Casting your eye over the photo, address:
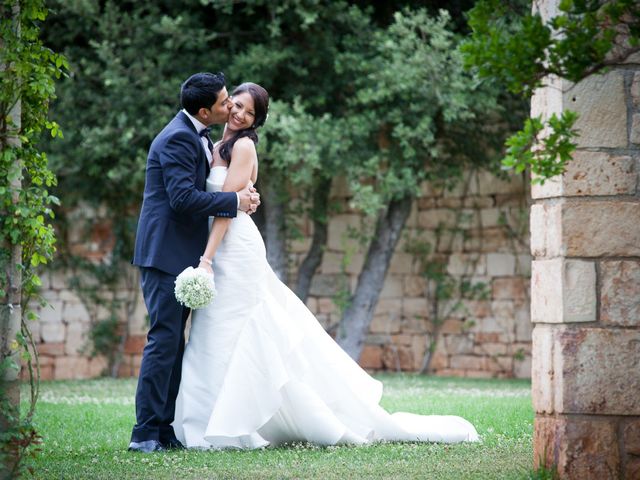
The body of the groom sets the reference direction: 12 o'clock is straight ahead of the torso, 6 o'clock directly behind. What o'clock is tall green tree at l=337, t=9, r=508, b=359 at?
The tall green tree is roughly at 10 o'clock from the groom.

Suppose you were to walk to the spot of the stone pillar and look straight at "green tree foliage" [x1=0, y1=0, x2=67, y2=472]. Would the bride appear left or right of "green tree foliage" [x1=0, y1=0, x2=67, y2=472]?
right

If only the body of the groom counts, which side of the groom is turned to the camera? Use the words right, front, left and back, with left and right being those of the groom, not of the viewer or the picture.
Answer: right

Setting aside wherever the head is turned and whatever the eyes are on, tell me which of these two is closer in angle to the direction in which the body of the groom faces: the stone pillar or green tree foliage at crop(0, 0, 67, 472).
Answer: the stone pillar

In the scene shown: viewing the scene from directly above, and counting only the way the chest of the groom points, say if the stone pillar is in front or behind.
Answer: in front

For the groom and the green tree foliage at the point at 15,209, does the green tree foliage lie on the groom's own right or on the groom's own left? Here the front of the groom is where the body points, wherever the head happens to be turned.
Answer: on the groom's own right

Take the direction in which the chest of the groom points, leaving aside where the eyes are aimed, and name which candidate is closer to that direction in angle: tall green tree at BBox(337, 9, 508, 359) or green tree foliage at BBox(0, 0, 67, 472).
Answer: the tall green tree

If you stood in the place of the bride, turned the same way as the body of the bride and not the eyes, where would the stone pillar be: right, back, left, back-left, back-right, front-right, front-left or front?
back-left

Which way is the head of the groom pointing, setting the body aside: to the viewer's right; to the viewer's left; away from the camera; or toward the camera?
to the viewer's right

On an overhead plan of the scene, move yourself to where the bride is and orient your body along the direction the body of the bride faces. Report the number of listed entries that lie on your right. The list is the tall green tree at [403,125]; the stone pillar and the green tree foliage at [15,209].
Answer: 1
